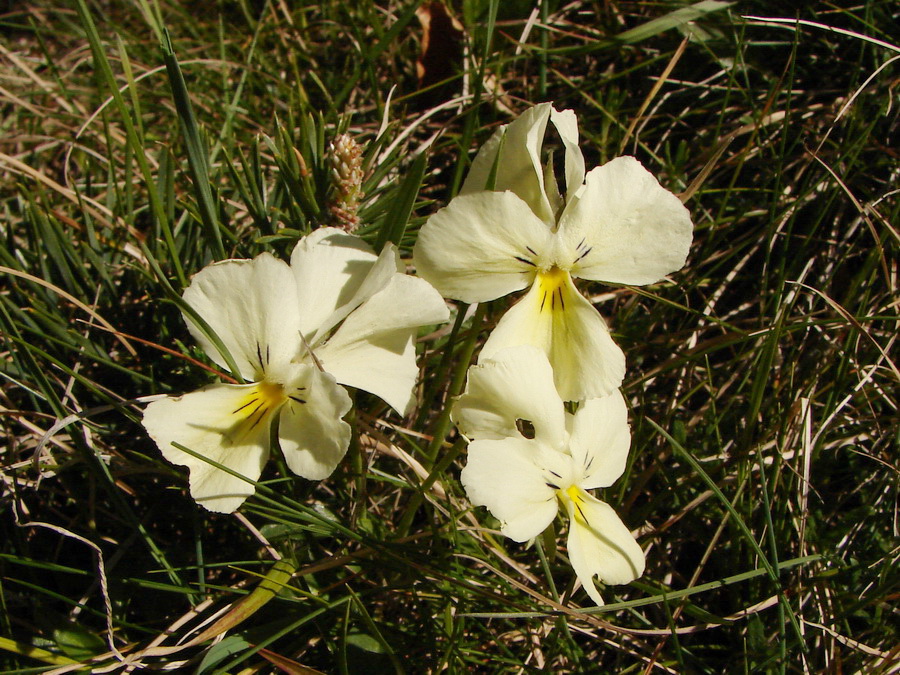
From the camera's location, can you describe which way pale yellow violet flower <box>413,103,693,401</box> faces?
facing the viewer

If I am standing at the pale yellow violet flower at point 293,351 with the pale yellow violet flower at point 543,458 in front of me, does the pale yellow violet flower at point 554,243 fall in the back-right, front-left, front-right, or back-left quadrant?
front-left

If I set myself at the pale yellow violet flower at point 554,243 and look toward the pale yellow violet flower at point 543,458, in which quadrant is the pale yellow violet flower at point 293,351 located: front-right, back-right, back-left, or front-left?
front-right

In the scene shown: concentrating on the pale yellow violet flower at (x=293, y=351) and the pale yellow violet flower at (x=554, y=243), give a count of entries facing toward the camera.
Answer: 2

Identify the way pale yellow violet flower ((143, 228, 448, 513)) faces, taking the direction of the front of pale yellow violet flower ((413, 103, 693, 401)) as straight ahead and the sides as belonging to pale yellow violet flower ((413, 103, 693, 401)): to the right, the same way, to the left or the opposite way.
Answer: the same way

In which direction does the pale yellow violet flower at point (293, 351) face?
toward the camera
